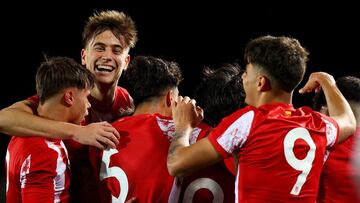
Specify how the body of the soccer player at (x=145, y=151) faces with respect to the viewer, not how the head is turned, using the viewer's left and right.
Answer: facing away from the viewer and to the right of the viewer

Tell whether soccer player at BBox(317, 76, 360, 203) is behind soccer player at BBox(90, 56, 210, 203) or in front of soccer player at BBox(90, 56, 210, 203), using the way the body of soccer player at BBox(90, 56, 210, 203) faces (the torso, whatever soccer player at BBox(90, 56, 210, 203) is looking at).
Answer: in front

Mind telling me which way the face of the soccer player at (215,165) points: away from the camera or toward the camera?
away from the camera

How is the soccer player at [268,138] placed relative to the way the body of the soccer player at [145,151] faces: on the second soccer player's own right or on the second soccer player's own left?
on the second soccer player's own right

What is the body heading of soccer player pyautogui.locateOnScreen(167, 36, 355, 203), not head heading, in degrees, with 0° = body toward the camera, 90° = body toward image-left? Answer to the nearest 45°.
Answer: approximately 135°

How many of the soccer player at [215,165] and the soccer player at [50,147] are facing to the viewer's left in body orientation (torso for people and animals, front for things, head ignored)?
0

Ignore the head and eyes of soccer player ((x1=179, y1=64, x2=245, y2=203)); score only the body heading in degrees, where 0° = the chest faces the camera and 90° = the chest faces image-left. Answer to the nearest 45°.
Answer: approximately 180°

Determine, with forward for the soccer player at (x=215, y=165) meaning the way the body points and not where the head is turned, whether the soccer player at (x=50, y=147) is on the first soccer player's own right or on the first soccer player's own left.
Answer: on the first soccer player's own left

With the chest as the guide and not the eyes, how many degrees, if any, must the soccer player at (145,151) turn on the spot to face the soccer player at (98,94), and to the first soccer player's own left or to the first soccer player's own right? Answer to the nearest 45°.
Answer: approximately 45° to the first soccer player's own left
